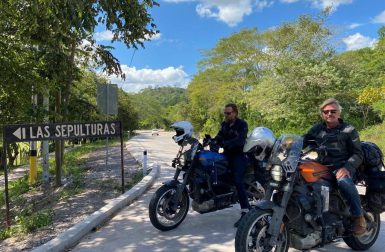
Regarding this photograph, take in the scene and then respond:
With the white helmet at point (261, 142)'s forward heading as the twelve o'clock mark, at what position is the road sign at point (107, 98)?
The road sign is roughly at 2 o'clock from the white helmet.

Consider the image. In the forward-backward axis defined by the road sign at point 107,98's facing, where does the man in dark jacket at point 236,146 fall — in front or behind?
behind

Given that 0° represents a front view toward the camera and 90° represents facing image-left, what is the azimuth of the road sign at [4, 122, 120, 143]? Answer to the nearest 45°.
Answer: approximately 0°

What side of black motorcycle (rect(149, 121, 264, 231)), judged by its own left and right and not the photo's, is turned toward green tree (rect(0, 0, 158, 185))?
right

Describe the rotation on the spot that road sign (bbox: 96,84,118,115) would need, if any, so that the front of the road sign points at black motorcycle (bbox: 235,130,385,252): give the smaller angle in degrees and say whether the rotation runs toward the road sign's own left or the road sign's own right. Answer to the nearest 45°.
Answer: approximately 180°

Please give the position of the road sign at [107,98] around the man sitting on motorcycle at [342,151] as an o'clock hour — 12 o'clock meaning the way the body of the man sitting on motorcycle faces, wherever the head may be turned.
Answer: The road sign is roughly at 3 o'clock from the man sitting on motorcycle.

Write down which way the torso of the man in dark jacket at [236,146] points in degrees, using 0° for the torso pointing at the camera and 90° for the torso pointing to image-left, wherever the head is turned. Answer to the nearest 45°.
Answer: approximately 45°

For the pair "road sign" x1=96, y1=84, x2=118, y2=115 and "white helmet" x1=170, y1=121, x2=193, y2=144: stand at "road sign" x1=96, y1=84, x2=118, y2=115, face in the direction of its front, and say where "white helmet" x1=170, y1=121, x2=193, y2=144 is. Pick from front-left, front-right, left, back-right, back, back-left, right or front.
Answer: back

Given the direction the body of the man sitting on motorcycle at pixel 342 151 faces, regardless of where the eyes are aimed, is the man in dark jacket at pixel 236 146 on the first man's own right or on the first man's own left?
on the first man's own right

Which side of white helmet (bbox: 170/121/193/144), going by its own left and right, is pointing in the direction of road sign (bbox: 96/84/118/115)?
right

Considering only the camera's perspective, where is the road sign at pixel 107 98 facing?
facing away from the viewer

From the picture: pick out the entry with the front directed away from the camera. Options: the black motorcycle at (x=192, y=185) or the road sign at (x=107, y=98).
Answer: the road sign

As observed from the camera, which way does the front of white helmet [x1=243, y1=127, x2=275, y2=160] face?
facing to the left of the viewer
